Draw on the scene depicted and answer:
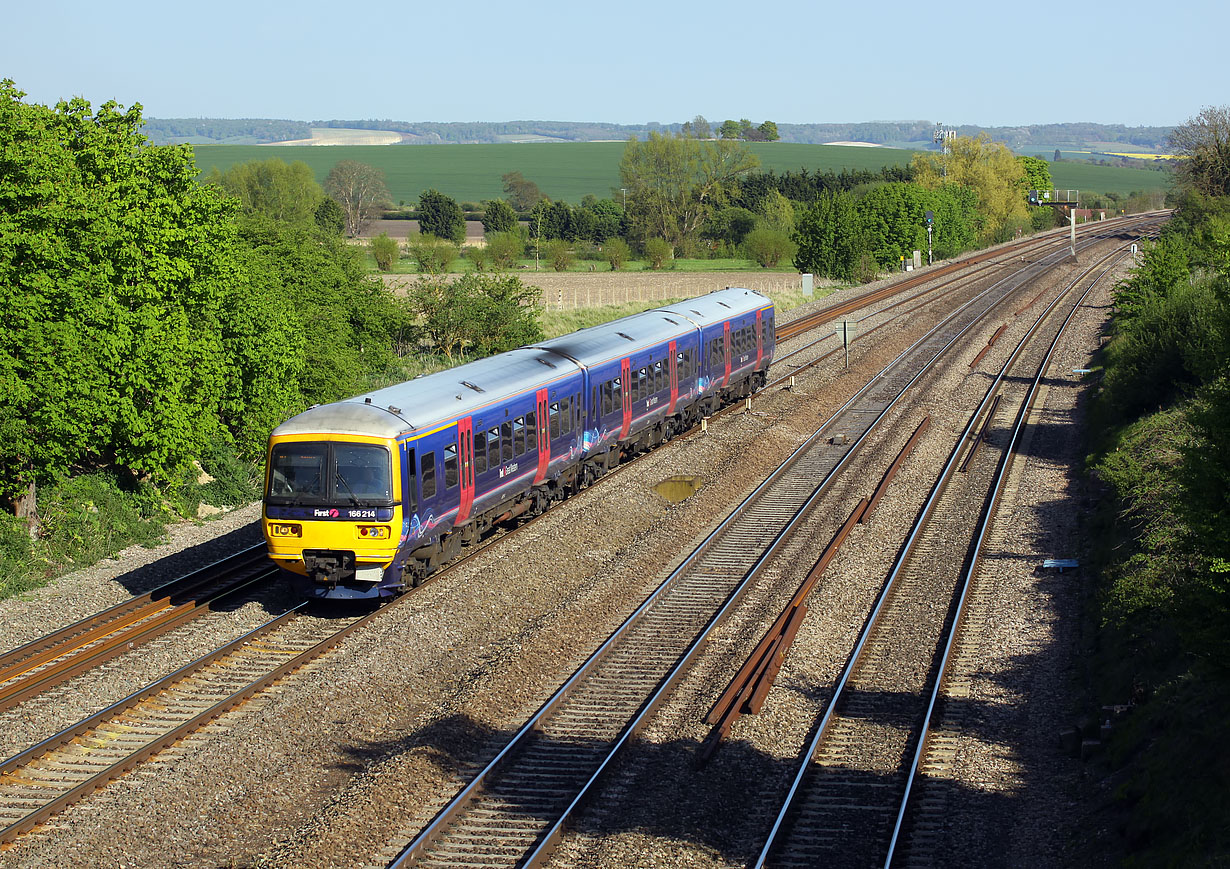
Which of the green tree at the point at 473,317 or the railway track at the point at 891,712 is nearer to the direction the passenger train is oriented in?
the railway track

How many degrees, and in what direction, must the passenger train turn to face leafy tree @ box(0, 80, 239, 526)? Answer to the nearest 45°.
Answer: approximately 90° to its right

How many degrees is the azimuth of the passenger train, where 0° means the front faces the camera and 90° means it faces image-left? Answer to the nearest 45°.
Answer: approximately 45°

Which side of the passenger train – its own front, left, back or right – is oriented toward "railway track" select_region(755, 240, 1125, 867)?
left

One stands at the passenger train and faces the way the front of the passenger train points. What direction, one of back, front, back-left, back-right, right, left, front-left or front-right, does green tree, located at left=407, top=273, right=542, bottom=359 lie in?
back-right
